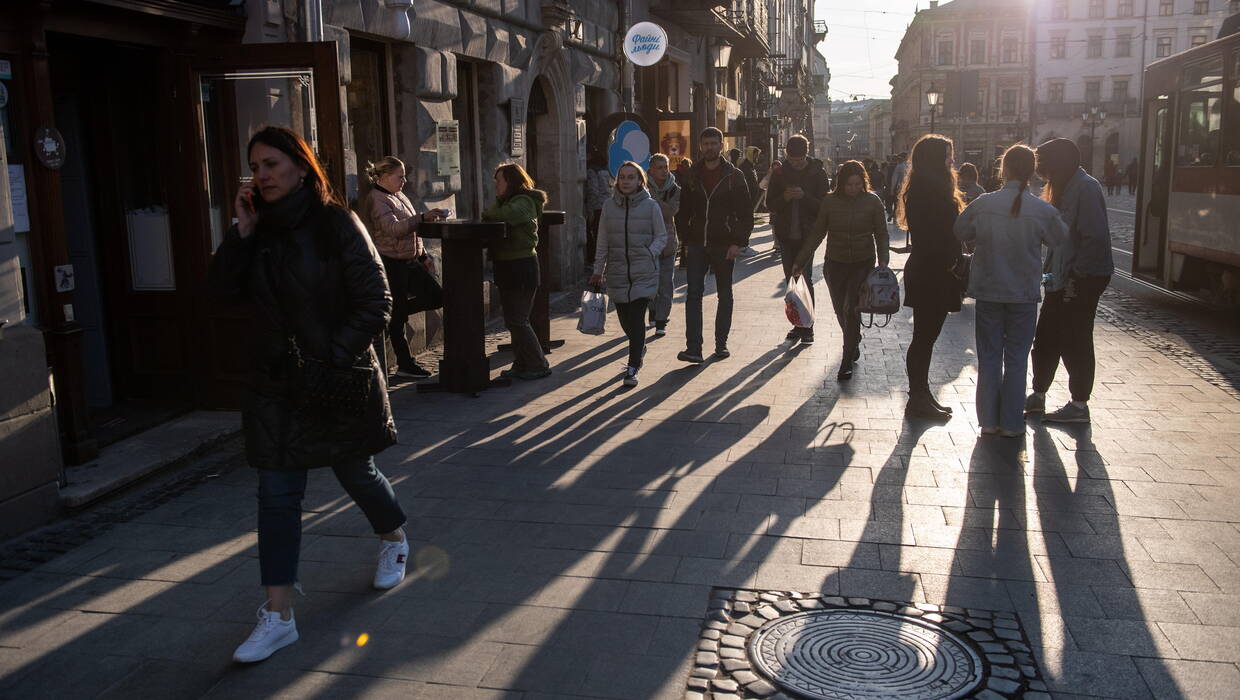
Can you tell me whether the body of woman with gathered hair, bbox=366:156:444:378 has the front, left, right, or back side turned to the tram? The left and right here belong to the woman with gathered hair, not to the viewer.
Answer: front

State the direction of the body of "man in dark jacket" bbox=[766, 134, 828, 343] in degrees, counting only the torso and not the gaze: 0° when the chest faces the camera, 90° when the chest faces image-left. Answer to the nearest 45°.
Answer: approximately 0°

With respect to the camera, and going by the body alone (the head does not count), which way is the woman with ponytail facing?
away from the camera

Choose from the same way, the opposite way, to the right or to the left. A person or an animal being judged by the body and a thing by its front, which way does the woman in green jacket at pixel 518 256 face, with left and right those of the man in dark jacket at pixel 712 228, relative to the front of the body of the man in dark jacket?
to the right

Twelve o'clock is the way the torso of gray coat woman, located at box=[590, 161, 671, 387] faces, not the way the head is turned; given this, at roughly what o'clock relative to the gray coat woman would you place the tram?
The tram is roughly at 8 o'clock from the gray coat woman.

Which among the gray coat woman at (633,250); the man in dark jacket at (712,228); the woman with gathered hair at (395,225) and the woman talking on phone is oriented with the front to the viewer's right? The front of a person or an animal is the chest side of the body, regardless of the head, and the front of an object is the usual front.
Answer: the woman with gathered hair

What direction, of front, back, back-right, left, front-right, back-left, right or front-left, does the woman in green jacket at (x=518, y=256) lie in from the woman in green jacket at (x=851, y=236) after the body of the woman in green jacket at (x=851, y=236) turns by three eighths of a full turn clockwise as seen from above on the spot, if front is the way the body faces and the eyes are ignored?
front-left

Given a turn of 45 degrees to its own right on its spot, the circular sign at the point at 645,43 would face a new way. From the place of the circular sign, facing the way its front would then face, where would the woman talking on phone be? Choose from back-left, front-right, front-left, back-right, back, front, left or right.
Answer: front-left

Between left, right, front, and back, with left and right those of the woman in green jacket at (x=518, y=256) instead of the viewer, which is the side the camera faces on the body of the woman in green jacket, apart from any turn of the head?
left

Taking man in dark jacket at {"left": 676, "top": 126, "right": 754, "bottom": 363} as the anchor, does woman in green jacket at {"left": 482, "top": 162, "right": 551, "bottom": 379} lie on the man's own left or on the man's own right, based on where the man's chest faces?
on the man's own right

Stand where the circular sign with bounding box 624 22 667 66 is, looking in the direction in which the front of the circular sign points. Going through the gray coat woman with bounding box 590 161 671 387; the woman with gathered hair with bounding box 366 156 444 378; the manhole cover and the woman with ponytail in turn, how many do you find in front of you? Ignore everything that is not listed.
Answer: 4

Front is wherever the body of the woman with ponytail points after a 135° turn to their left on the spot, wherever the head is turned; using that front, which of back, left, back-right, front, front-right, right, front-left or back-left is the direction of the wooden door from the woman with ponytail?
front-right

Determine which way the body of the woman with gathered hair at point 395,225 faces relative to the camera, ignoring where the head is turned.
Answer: to the viewer's right
